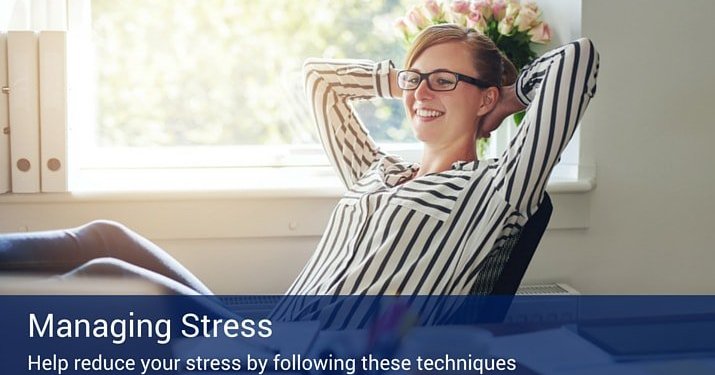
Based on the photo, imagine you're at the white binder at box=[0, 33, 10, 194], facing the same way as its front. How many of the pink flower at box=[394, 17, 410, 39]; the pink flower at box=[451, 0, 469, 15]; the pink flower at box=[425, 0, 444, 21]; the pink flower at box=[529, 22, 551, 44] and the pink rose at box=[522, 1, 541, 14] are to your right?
0

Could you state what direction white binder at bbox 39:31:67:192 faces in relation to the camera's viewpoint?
facing the viewer

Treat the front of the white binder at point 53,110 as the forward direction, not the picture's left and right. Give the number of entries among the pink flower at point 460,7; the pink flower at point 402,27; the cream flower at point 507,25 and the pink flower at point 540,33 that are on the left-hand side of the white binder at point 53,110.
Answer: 4

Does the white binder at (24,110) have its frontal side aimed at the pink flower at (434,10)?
no

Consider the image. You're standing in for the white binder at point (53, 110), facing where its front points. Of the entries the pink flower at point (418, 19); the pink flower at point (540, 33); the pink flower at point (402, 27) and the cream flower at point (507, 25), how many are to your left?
4

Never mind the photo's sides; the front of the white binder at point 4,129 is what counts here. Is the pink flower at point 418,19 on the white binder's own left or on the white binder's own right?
on the white binder's own left

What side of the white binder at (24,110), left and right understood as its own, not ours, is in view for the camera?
front

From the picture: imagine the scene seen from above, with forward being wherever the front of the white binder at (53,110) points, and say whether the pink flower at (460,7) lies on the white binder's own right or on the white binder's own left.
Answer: on the white binder's own left

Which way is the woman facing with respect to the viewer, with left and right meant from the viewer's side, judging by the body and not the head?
facing the viewer and to the left of the viewer

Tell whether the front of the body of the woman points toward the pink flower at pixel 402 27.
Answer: no

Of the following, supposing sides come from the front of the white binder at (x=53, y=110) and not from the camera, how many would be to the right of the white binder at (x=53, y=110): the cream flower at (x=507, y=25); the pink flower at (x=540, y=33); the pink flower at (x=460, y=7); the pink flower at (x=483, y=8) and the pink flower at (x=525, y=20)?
0

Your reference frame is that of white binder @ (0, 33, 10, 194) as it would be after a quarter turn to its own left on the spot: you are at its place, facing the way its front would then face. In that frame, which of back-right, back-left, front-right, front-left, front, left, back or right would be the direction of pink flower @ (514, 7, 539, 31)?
front

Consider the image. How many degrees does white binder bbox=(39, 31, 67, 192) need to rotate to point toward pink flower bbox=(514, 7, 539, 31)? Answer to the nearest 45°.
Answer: approximately 90° to its left

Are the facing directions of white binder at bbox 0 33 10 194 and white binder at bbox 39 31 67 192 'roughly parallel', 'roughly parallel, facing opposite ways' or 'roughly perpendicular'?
roughly parallel

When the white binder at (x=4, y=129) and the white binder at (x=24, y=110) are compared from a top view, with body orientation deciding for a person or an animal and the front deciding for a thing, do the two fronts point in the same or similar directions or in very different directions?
same or similar directions
